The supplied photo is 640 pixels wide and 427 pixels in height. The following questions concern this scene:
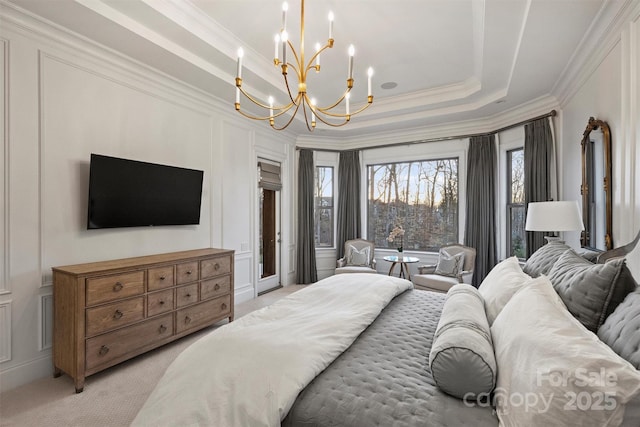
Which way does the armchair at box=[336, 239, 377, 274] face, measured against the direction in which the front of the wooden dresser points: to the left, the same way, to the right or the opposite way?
to the right

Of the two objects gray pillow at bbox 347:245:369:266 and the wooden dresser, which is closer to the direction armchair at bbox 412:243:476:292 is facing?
the wooden dresser

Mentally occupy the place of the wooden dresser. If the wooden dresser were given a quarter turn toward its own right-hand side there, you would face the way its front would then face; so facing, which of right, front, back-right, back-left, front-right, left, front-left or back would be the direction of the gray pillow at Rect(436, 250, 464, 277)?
back-left

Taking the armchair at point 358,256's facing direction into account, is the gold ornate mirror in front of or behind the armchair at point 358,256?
in front

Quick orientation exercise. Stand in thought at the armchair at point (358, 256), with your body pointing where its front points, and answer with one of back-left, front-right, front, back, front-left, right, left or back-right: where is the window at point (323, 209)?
back-right

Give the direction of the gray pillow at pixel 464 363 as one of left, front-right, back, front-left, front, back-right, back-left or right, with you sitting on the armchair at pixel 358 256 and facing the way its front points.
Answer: front

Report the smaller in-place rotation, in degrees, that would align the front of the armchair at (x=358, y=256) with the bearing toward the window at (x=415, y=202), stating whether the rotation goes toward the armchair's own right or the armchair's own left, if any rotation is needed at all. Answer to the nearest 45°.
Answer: approximately 135° to the armchair's own left

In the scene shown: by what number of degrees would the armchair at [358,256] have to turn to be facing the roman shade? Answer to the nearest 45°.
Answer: approximately 90° to its right

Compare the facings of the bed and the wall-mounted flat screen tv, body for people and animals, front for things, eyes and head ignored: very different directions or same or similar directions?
very different directions

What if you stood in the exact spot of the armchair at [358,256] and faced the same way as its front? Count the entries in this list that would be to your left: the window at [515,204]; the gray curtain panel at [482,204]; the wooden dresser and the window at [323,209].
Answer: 2

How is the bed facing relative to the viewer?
to the viewer's left

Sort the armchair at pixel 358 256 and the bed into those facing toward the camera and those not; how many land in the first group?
1

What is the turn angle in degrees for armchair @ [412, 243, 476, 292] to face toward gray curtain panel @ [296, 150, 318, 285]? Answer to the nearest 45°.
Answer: approximately 45° to its right

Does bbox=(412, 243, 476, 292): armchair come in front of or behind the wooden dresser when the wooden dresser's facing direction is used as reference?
in front

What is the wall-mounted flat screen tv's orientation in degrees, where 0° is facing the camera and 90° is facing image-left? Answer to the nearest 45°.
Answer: approximately 315°
